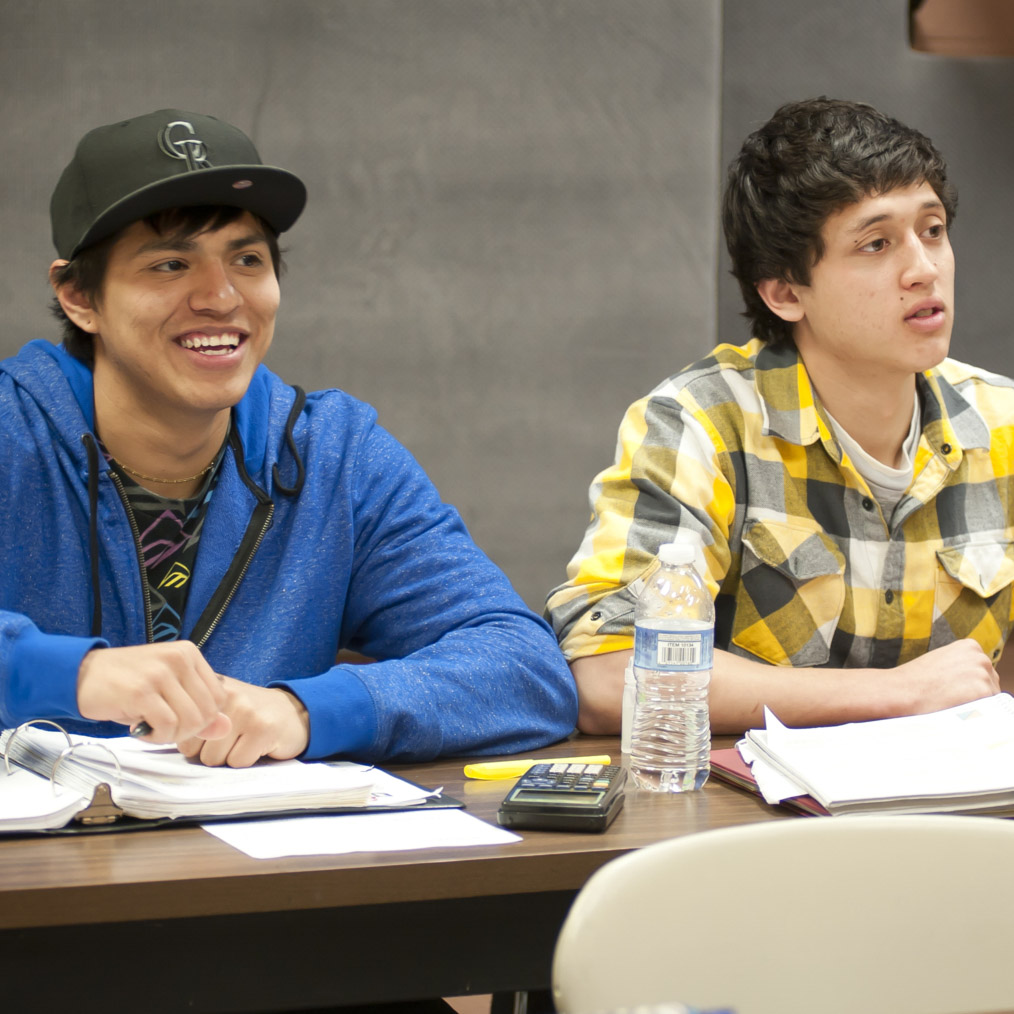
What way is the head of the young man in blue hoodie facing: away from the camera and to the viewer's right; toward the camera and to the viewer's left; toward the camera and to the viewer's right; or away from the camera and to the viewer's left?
toward the camera and to the viewer's right

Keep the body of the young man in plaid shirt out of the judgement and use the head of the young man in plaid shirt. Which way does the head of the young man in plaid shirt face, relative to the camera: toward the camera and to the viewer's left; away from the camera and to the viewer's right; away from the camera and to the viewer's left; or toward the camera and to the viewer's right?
toward the camera and to the viewer's right

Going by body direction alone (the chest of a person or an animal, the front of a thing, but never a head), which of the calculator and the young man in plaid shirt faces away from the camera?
the calculator

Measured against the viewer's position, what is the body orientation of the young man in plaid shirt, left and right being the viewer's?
facing the viewer and to the right of the viewer

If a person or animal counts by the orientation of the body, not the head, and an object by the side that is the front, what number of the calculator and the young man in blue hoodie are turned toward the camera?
1

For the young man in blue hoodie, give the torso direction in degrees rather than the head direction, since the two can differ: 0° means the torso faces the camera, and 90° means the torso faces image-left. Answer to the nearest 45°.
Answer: approximately 0°

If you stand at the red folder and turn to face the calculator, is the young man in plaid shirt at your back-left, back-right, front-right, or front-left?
back-right

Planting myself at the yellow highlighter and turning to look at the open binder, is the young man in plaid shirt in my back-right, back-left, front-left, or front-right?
back-right

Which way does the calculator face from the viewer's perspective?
away from the camera
